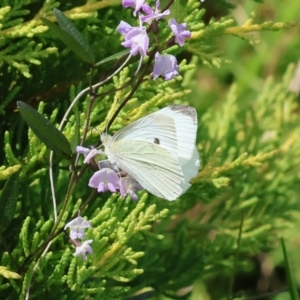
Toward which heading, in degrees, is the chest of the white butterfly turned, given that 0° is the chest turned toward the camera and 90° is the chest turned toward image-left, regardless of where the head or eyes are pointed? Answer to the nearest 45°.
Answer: approximately 90°
